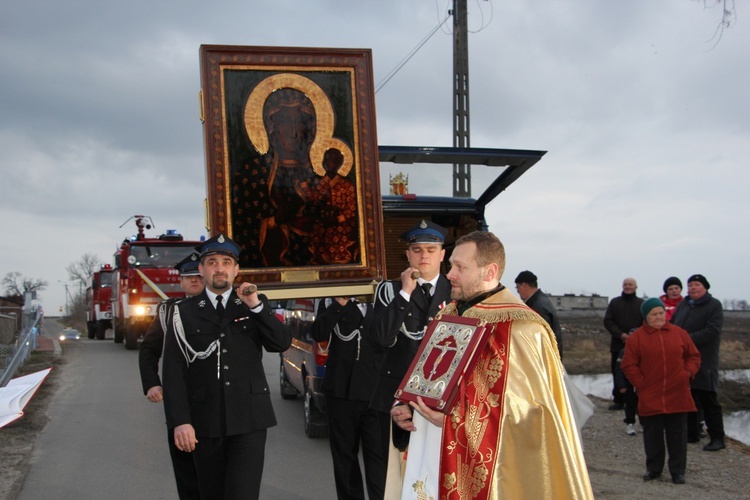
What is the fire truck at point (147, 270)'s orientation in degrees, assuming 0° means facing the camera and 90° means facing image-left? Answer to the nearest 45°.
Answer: approximately 0°

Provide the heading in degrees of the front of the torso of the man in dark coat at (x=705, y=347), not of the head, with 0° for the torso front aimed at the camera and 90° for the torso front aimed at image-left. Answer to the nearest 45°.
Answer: approximately 45°

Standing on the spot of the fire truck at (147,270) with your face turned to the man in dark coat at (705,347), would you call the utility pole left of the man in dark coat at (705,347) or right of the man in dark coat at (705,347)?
left

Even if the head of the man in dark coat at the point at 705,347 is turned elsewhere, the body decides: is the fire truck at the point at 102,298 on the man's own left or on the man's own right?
on the man's own right

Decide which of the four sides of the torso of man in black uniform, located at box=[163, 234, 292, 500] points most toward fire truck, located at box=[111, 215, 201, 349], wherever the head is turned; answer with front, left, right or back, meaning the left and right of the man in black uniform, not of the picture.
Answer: back

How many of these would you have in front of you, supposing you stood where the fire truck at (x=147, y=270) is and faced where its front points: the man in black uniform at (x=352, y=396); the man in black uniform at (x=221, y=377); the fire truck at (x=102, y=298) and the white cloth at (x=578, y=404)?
3

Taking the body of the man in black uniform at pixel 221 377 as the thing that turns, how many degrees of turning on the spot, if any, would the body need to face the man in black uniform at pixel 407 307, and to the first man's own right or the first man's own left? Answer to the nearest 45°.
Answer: approximately 90° to the first man's own left

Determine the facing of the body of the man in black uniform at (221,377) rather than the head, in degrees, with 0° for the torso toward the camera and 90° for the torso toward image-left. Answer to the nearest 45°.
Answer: approximately 0°
